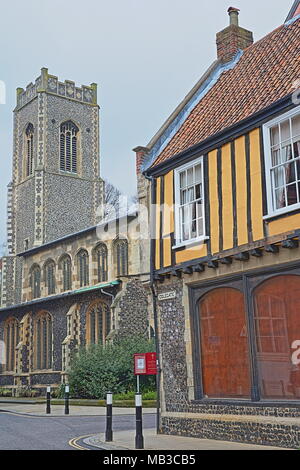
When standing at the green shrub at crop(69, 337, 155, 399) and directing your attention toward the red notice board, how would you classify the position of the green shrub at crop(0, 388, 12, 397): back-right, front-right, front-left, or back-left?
back-right

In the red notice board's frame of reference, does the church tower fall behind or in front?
behind

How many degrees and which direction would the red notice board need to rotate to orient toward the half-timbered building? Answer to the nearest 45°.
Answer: approximately 45° to its left

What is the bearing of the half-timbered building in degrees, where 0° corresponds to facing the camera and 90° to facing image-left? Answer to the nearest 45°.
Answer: approximately 45°

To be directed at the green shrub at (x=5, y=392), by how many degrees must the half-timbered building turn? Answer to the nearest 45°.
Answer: approximately 90° to its right

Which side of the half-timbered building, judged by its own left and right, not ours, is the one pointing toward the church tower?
right

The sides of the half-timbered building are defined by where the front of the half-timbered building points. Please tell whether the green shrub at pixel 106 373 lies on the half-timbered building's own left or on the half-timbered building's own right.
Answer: on the half-timbered building's own right

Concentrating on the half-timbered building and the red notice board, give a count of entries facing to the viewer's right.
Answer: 0

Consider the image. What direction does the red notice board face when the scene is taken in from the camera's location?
facing the viewer
